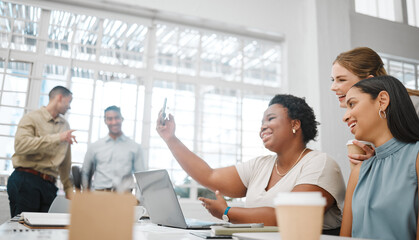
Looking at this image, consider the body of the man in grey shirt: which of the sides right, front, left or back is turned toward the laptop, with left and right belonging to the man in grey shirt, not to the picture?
front

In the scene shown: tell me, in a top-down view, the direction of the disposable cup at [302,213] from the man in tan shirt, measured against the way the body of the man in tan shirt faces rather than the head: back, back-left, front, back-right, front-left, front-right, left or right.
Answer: front-right

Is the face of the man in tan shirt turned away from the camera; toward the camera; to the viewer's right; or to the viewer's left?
to the viewer's right

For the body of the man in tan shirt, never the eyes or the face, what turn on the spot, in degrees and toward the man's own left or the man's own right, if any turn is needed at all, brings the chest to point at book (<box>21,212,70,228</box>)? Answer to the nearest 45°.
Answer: approximately 45° to the man's own right

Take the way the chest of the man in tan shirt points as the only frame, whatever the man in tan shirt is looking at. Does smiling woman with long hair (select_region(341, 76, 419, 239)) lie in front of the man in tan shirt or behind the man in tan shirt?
in front

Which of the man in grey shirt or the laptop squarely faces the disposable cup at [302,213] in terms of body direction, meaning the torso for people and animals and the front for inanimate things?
the man in grey shirt

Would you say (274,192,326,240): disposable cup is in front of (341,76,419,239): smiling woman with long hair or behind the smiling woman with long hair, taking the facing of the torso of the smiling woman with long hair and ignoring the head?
in front

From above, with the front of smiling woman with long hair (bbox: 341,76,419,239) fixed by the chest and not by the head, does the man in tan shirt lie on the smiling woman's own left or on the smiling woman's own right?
on the smiling woman's own right

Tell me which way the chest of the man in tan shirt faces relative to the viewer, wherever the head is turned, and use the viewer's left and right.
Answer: facing the viewer and to the right of the viewer

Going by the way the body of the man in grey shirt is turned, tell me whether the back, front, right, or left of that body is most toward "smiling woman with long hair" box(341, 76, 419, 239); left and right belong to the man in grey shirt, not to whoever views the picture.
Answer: front

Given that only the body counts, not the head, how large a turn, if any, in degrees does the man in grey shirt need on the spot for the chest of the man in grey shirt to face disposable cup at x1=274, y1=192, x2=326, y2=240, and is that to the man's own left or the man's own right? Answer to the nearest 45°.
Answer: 0° — they already face it

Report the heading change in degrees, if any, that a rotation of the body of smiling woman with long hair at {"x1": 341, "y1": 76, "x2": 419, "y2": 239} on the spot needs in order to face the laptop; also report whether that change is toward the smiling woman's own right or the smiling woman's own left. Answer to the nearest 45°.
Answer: approximately 45° to the smiling woman's own right

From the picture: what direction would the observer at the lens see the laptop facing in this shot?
facing away from the viewer and to the right of the viewer
